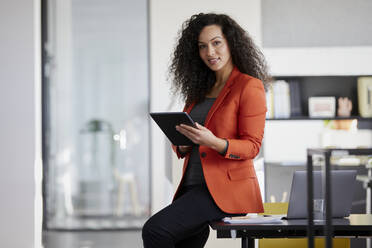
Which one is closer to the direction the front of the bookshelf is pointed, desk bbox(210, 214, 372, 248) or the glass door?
the desk

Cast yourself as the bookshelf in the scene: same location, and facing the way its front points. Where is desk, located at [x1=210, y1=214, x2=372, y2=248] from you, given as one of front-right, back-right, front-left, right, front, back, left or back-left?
front

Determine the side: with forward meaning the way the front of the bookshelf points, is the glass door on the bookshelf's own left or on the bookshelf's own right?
on the bookshelf's own right

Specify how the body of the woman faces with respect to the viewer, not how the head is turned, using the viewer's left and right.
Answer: facing the viewer and to the left of the viewer

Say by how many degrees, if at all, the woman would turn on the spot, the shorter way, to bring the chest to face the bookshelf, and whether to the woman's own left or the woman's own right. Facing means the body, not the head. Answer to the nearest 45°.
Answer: approximately 135° to the woman's own right

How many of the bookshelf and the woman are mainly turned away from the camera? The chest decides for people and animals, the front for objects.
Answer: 0

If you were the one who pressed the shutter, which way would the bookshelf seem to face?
facing the viewer

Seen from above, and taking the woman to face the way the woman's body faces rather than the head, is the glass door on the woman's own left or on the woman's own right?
on the woman's own right

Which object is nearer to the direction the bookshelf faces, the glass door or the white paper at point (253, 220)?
the white paper

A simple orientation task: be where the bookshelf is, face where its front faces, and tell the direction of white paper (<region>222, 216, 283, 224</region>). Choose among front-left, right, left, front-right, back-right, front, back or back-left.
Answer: front
